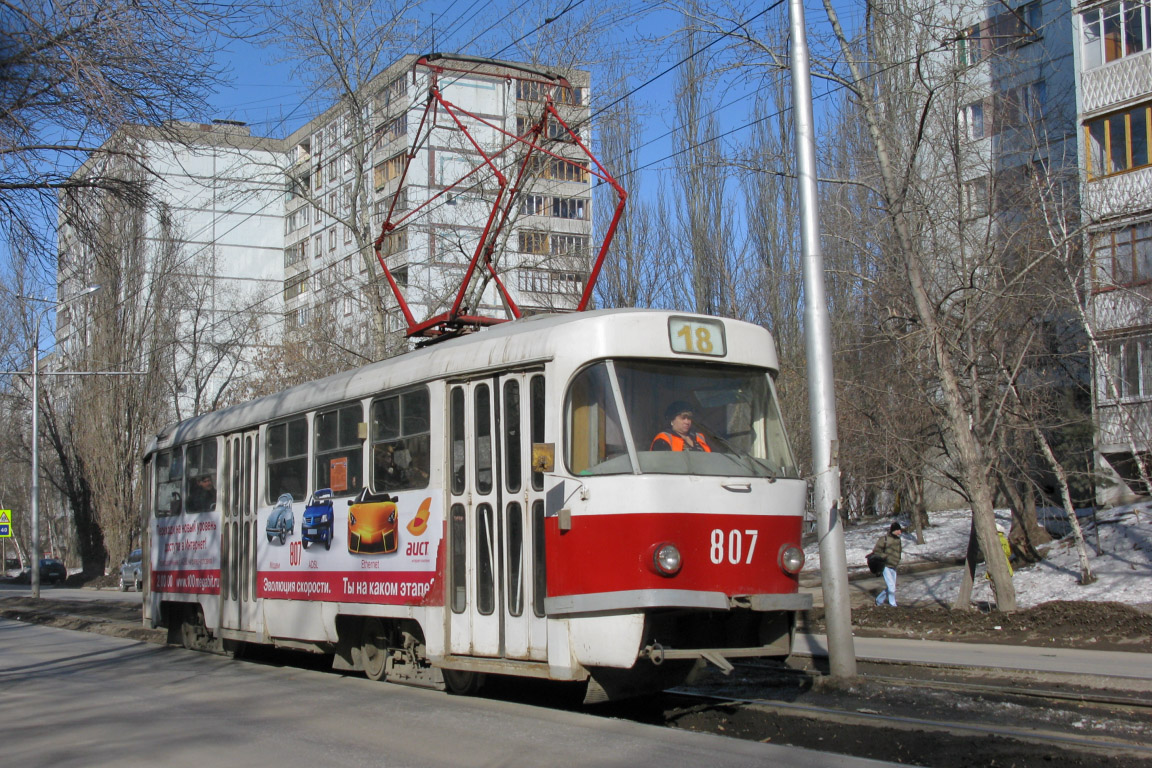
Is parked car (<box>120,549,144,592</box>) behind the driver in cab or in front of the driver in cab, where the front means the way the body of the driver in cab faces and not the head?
behind

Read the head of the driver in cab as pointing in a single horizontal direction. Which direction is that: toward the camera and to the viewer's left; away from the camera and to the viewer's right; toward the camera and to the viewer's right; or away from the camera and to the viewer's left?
toward the camera and to the viewer's right

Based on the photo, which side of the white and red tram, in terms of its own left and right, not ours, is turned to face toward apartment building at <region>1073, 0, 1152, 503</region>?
left

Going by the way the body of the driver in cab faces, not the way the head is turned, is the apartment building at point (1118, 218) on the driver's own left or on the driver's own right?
on the driver's own left

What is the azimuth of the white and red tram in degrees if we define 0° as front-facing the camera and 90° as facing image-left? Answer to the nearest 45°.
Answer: approximately 315°

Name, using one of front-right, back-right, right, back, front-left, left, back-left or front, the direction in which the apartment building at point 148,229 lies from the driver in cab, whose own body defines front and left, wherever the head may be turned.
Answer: back

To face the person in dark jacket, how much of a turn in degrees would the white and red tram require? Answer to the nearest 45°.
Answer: approximately 90° to its left
